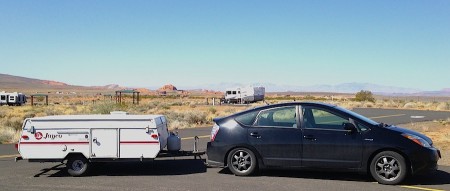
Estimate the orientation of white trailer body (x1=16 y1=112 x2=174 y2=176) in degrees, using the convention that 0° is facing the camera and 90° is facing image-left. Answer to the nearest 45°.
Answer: approximately 270°

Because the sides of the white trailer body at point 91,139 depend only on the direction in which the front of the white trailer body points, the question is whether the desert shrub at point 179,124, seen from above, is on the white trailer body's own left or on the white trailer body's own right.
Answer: on the white trailer body's own left
